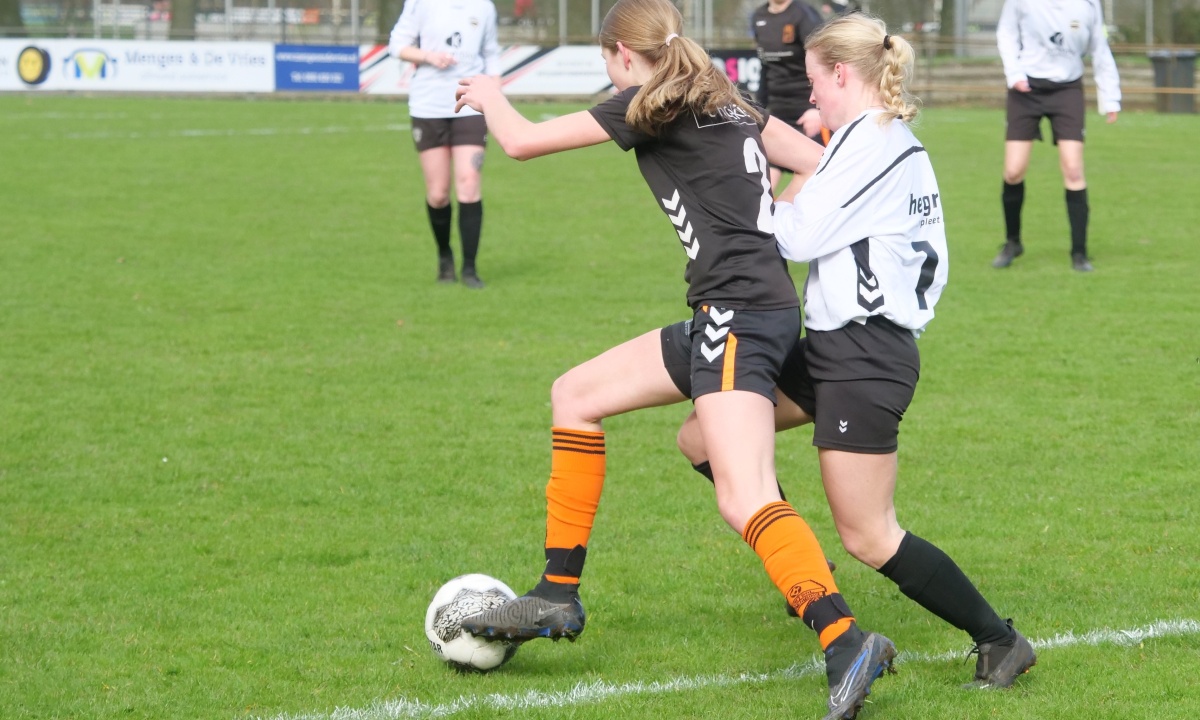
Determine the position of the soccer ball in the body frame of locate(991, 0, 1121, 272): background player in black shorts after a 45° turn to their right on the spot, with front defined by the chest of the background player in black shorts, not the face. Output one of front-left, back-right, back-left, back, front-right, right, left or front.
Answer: front-left

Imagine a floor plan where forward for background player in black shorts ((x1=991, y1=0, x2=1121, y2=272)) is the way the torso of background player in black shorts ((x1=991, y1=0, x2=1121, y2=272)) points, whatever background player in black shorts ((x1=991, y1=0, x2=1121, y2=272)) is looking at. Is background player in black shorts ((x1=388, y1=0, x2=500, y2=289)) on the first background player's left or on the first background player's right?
on the first background player's right

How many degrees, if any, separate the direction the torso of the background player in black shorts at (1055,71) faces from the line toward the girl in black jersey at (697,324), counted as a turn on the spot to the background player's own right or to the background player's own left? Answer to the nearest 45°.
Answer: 0° — they already face them

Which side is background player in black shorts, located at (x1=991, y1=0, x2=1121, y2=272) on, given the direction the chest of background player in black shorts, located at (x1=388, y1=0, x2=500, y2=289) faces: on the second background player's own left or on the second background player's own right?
on the second background player's own left

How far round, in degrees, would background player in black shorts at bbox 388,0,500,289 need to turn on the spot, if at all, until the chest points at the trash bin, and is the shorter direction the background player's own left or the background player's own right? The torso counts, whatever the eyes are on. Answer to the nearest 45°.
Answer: approximately 135° to the background player's own left

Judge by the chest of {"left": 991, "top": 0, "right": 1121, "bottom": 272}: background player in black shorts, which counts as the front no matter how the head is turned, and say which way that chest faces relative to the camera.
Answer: toward the camera

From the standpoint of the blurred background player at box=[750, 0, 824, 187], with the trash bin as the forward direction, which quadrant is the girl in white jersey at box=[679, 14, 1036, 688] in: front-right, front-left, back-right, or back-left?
back-right

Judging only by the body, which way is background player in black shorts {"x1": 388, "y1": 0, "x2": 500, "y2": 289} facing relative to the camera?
toward the camera

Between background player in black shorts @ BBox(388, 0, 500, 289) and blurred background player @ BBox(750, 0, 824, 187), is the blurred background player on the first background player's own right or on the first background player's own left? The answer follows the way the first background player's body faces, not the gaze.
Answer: on the first background player's own left

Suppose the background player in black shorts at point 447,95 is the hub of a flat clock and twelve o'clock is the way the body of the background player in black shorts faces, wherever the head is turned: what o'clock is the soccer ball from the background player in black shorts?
The soccer ball is roughly at 12 o'clock from the background player in black shorts.

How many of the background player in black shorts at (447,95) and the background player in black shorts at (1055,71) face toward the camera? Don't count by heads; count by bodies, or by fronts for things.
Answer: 2

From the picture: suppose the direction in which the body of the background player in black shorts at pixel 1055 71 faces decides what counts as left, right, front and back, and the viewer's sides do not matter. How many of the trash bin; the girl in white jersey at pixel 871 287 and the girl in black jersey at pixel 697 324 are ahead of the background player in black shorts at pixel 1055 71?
2

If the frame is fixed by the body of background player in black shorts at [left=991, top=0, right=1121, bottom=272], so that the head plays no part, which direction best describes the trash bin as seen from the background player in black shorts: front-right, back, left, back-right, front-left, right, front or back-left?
back
